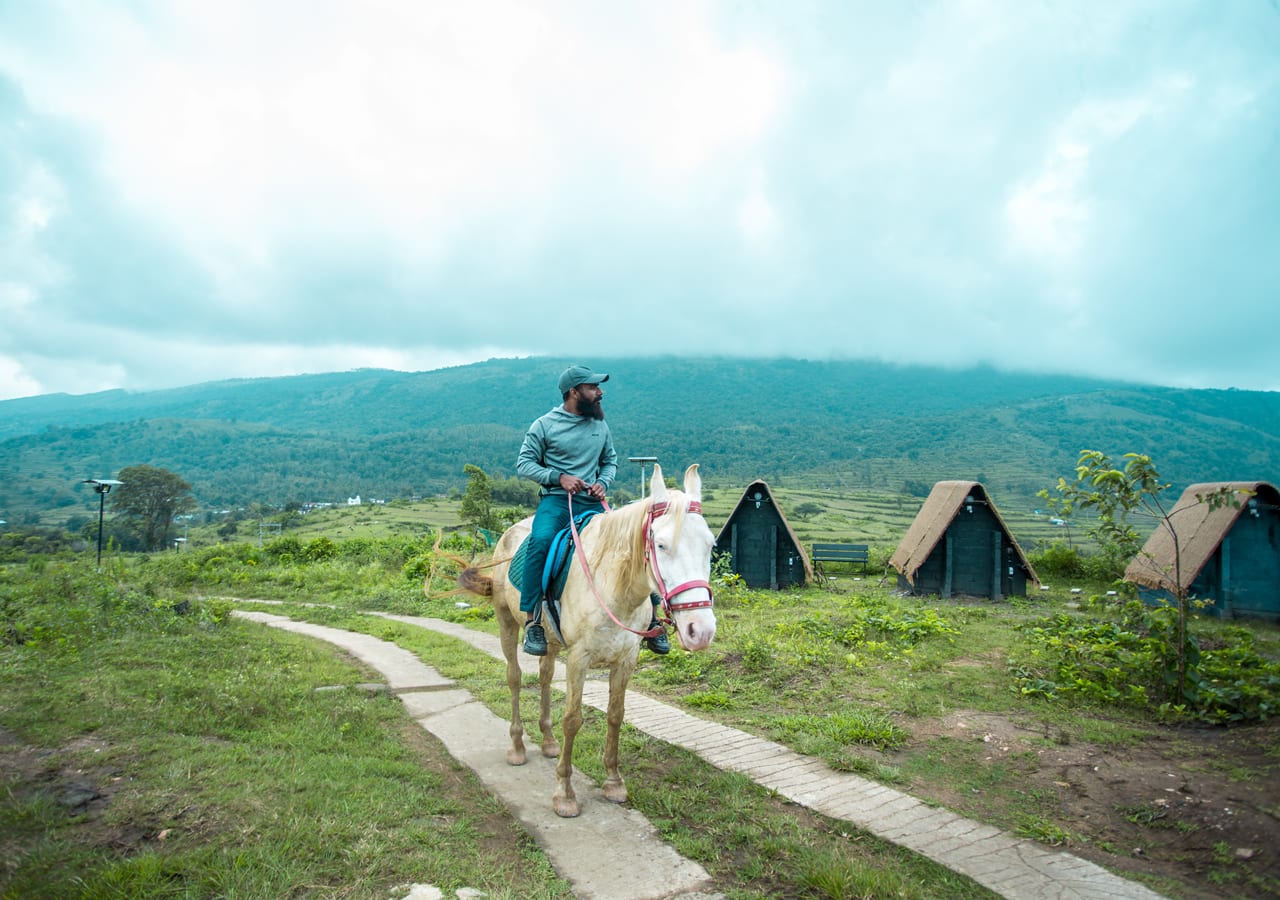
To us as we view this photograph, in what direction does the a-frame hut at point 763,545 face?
facing the viewer

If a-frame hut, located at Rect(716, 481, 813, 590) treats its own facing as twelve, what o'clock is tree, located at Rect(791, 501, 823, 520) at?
tree is roughly at 6 o'clock from a-frame hut.

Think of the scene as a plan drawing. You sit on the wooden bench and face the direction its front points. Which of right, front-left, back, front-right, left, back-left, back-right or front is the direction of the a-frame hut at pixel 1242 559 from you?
front-left

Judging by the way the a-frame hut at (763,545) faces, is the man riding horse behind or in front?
in front

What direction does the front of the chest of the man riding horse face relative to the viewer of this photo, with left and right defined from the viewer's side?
facing the viewer and to the right of the viewer

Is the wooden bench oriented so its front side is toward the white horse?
yes

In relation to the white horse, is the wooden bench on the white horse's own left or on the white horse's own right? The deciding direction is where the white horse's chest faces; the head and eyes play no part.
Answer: on the white horse's own left
